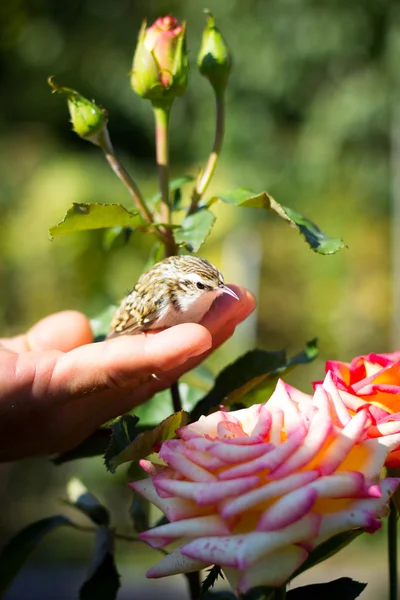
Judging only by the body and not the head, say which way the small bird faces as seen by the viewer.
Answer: to the viewer's right
